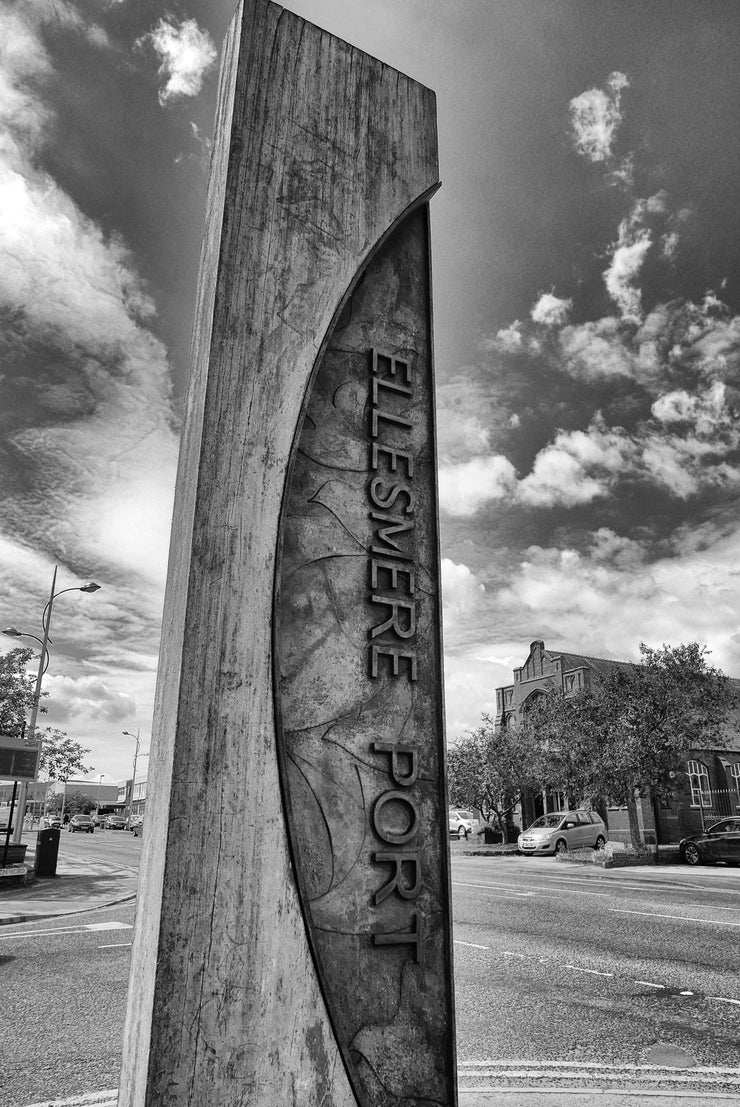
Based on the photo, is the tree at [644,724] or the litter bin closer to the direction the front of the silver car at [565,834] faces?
the litter bin

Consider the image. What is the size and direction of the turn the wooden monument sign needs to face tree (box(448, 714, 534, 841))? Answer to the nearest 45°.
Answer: approximately 180°

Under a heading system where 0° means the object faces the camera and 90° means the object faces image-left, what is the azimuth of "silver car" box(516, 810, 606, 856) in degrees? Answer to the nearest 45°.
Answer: approximately 45°

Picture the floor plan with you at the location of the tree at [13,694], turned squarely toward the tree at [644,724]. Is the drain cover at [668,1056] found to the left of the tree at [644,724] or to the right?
right

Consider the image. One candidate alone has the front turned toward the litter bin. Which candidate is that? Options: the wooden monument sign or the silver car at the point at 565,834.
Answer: the silver car

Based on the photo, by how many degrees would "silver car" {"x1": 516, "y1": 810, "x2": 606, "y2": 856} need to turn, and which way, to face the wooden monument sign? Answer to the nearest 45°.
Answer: approximately 45° to its left

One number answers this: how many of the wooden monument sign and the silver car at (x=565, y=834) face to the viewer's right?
0

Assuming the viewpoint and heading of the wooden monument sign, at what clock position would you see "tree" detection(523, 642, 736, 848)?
The tree is roughly at 7 o'clock from the wooden monument sign.

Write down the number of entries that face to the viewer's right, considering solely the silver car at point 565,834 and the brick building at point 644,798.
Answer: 0

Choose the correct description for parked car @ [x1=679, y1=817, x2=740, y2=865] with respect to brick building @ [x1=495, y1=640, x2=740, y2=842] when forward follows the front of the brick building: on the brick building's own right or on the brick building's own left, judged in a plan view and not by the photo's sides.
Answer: on the brick building's own left

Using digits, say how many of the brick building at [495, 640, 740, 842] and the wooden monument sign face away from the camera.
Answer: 0

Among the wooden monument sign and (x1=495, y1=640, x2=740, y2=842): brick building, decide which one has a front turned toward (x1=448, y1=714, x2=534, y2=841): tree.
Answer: the brick building

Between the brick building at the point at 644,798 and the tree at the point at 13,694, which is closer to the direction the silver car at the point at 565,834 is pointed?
the tree

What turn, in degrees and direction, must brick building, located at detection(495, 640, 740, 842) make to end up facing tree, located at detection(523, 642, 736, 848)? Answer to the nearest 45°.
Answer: approximately 45° to its left
